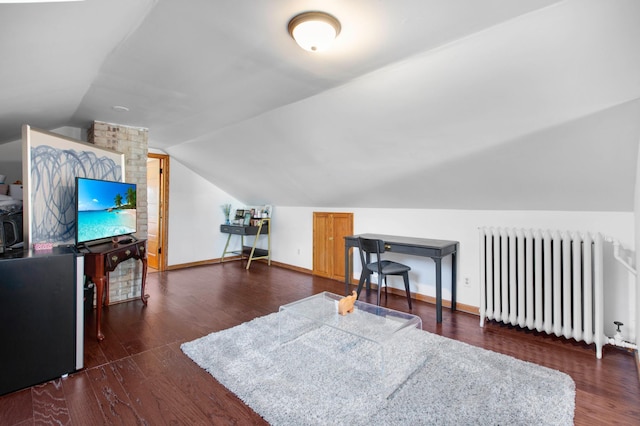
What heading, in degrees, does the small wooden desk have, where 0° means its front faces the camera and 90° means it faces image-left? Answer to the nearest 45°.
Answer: approximately 315°

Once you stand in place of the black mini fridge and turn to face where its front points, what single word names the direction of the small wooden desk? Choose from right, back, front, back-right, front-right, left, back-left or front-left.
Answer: front-left

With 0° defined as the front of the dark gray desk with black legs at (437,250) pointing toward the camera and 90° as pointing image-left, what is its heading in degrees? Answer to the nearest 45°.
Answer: approximately 45°

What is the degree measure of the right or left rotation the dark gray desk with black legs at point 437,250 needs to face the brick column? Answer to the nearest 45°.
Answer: approximately 45° to its right

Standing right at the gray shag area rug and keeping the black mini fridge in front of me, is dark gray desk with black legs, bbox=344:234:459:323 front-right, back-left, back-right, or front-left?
back-right

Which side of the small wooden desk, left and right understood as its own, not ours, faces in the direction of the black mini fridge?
right

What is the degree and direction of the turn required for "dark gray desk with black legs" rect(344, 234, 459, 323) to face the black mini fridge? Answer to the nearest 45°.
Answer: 0° — it already faces it

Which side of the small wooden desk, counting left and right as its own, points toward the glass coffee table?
front
